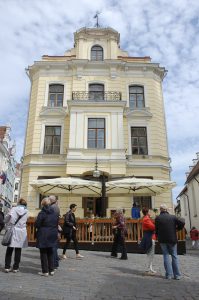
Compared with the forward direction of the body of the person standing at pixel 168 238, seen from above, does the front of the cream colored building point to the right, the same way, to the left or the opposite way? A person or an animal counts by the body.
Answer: the opposite way

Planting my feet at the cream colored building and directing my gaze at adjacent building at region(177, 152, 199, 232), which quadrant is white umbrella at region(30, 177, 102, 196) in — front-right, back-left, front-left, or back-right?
back-right

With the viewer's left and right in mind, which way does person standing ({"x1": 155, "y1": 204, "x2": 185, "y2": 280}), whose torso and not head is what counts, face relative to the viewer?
facing away from the viewer

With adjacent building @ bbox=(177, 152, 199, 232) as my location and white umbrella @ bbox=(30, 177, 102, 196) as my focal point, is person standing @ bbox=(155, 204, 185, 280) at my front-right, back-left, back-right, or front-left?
front-left

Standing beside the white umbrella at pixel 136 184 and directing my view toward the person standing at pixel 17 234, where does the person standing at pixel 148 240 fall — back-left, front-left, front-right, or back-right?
front-left

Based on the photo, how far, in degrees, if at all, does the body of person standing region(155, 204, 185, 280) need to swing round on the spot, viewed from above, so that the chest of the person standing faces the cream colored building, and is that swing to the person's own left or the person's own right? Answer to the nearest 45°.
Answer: approximately 45° to the person's own left

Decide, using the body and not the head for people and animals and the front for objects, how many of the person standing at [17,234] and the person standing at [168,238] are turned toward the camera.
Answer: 0

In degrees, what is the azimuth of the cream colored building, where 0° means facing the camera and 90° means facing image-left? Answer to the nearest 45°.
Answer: approximately 0°

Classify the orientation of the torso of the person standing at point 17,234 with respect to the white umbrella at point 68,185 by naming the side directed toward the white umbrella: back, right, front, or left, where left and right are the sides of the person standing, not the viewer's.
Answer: front

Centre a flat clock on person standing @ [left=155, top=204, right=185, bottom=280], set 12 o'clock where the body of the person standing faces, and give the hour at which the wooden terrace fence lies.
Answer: The wooden terrace fence is roughly at 11 o'clock from the person standing.

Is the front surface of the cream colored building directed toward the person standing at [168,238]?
yes
